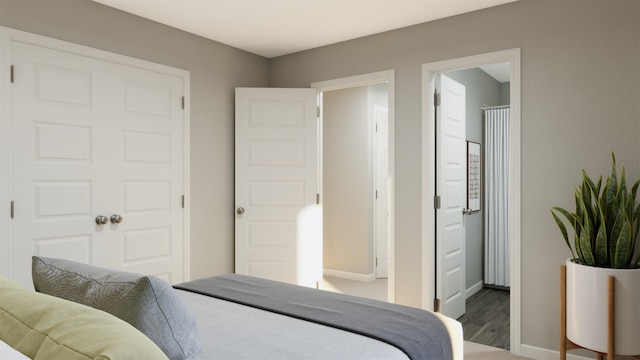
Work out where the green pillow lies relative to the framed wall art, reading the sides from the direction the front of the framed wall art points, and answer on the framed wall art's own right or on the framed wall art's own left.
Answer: on the framed wall art's own right

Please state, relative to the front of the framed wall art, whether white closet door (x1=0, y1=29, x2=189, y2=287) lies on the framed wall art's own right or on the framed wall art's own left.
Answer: on the framed wall art's own right

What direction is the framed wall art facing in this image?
to the viewer's right

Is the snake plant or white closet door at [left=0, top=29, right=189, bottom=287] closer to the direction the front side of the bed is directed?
the snake plant

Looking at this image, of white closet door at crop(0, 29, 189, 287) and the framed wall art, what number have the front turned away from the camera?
0

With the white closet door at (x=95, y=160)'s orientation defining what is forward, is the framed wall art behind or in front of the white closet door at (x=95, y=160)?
in front

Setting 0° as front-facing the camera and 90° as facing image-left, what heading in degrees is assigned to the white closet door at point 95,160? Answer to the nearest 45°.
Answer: approximately 315°

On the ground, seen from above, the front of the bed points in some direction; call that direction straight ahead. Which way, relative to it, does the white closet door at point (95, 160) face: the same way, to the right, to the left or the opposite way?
to the right

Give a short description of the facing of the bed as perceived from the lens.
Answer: facing away from the viewer and to the right of the viewer

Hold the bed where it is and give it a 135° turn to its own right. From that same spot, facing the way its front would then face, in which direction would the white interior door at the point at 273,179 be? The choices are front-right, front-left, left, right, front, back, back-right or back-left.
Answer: back

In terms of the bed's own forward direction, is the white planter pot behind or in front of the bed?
in front
